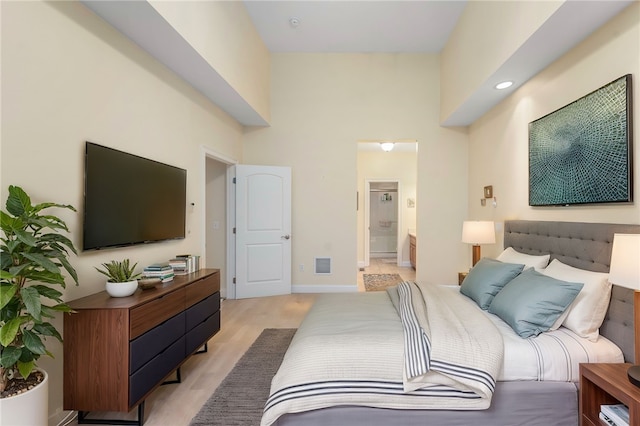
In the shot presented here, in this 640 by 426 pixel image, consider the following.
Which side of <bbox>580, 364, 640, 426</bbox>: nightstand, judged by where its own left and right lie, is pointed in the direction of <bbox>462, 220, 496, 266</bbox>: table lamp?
right

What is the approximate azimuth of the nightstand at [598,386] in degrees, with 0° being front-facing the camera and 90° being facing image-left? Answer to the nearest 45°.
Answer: approximately 45°

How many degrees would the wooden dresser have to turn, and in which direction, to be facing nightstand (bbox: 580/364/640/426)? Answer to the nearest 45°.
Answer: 0° — it already faces it

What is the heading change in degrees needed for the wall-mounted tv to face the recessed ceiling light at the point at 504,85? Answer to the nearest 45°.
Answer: approximately 45° to its left

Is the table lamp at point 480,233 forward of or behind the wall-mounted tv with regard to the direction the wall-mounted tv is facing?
forward

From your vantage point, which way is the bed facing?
to the viewer's left

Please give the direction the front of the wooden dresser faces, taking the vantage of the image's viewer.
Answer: facing the viewer and to the right of the viewer

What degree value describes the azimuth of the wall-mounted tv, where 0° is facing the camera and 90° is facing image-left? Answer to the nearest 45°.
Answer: approximately 315°

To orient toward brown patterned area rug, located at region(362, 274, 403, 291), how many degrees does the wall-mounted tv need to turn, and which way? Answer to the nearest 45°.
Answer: approximately 90° to its left

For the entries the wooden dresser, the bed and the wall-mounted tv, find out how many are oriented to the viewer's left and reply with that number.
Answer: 1

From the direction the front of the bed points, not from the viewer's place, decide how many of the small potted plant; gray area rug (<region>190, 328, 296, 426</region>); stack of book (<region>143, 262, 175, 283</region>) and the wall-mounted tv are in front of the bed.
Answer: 4

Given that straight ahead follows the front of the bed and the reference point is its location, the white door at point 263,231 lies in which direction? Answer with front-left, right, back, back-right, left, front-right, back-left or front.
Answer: front-right

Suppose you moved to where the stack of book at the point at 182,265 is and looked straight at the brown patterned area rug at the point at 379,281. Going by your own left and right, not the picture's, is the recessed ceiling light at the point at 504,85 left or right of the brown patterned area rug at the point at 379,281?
right
